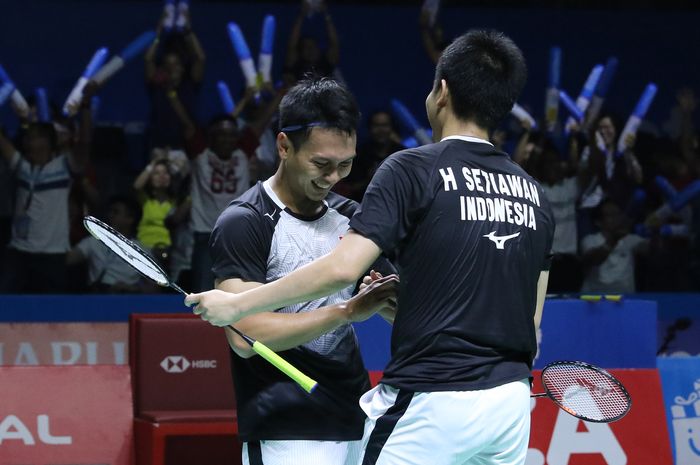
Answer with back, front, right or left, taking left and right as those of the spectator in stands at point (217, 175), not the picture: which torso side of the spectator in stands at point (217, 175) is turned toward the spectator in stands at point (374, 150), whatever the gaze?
left

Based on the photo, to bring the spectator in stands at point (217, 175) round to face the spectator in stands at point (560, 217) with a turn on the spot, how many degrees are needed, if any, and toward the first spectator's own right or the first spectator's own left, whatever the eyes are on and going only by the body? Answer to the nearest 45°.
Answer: approximately 90° to the first spectator's own left

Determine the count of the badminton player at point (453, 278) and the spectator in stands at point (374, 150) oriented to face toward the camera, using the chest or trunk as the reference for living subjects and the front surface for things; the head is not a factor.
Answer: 1

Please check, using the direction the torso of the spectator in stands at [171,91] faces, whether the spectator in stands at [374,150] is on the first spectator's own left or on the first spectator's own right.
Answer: on the first spectator's own left

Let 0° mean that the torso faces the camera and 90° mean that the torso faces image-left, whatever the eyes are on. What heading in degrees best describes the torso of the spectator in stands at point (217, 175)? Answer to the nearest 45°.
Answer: approximately 0°

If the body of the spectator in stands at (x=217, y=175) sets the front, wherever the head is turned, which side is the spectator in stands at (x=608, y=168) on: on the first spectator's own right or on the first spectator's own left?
on the first spectator's own left

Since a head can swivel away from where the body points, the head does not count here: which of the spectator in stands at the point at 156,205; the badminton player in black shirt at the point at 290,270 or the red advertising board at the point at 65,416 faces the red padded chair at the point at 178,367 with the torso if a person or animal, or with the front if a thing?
the spectator in stands

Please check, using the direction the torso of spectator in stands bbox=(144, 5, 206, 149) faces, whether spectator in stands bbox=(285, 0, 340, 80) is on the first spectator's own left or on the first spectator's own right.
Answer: on the first spectator's own left

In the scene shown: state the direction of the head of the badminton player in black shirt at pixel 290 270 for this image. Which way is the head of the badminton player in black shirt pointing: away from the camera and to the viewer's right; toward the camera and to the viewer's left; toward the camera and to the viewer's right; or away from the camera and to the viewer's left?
toward the camera and to the viewer's right

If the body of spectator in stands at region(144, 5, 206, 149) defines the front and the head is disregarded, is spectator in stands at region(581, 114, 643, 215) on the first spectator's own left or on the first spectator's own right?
on the first spectator's own left

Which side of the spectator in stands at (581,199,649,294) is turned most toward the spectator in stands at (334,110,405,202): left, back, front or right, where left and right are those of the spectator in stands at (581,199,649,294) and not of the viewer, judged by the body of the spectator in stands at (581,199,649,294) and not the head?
right

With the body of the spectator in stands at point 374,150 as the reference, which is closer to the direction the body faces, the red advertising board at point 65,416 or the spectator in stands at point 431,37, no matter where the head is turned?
the red advertising board

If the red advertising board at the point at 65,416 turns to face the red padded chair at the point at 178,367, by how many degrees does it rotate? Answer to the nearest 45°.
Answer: approximately 90° to its left
